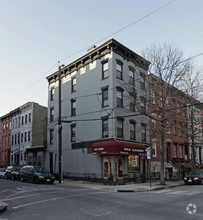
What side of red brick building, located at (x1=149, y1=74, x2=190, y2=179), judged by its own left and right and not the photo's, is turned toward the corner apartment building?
right

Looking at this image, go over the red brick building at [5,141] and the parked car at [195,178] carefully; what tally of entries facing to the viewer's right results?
0

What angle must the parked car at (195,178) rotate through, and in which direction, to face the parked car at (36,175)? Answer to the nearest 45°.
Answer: approximately 45° to its right

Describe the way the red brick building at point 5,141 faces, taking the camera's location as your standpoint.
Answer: facing the viewer and to the left of the viewer

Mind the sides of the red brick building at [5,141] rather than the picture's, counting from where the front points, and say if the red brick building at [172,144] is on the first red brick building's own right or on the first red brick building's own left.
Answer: on the first red brick building's own left

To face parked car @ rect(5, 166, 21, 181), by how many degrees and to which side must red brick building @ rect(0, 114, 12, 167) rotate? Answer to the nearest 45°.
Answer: approximately 45° to its left

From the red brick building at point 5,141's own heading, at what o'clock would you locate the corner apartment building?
The corner apartment building is roughly at 10 o'clock from the red brick building.

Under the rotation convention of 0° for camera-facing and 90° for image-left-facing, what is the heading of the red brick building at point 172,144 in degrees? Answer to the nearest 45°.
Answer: approximately 315°

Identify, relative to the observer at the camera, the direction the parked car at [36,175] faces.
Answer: facing the viewer and to the right of the viewer
